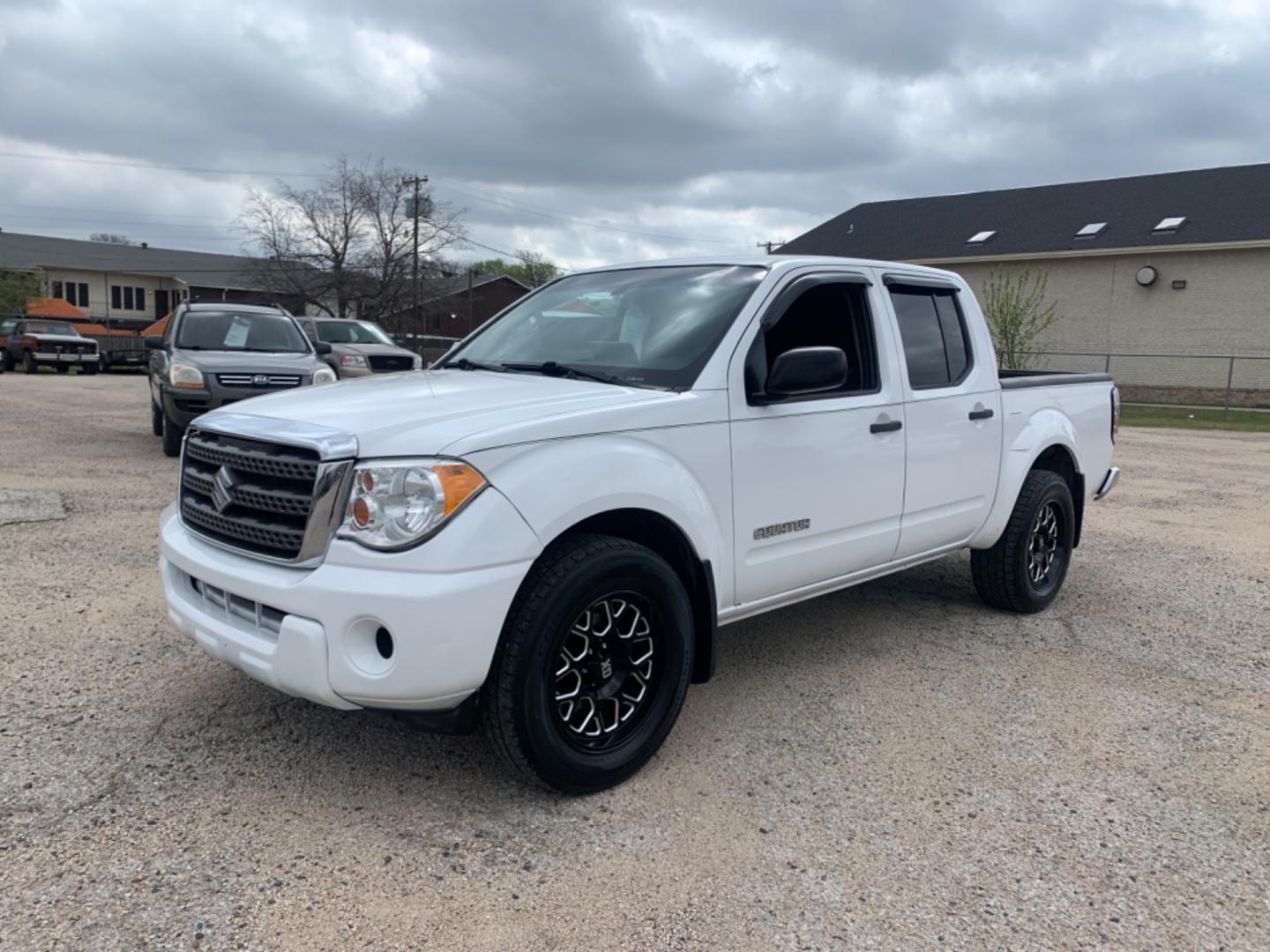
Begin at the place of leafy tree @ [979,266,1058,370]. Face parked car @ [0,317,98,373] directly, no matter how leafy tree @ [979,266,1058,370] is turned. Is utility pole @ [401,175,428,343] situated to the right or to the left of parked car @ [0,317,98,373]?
right

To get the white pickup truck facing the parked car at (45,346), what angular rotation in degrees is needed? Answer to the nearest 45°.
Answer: approximately 90° to its right

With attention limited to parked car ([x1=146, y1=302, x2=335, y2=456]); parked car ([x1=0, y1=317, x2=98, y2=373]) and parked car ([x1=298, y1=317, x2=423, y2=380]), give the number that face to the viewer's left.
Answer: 0

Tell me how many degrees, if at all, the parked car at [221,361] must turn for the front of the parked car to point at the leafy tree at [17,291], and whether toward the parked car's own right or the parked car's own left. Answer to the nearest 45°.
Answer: approximately 180°

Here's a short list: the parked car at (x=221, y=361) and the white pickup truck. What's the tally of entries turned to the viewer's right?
0

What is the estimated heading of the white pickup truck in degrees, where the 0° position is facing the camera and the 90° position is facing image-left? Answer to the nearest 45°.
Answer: approximately 45°

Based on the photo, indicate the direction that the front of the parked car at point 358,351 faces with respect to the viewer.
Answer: facing the viewer and to the right of the viewer

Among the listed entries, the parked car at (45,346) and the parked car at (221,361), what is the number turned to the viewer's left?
0

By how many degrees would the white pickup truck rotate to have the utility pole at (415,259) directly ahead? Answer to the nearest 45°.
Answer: approximately 135° to its right

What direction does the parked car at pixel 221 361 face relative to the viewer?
toward the camera
